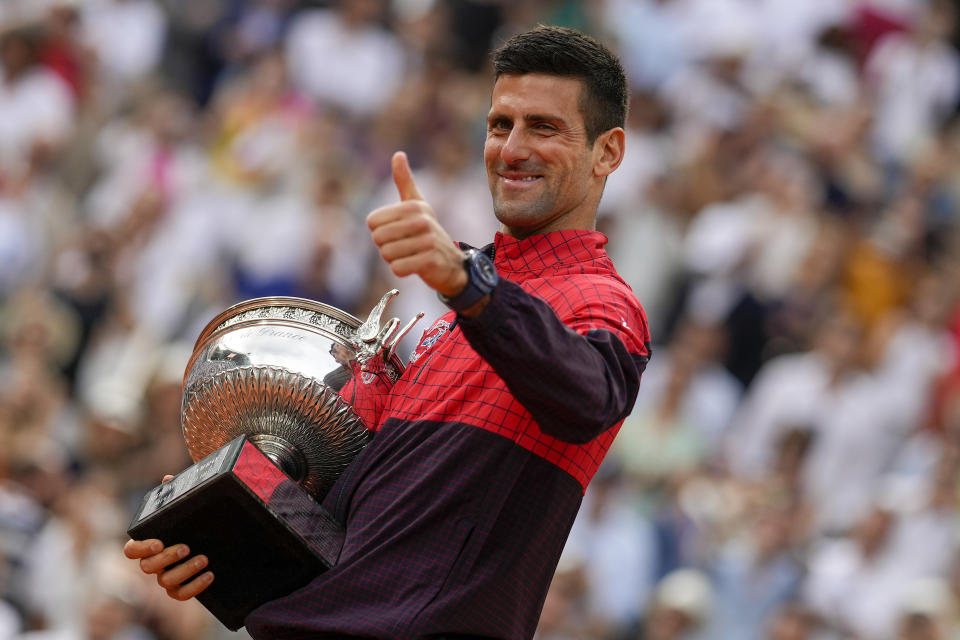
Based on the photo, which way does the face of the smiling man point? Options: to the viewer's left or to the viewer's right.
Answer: to the viewer's left

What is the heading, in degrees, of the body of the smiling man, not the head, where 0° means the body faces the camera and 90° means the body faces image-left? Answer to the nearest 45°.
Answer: approximately 45°
